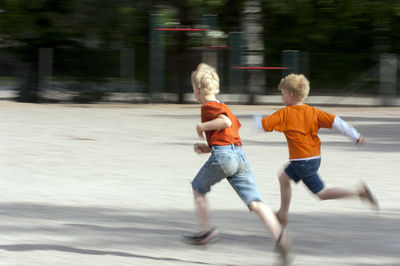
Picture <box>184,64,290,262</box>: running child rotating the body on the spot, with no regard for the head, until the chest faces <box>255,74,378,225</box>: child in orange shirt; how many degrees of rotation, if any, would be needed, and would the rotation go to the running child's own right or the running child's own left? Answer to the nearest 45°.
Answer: approximately 90° to the running child's own right

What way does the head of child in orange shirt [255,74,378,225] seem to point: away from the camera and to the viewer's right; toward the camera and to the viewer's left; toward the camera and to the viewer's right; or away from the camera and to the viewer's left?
away from the camera and to the viewer's left

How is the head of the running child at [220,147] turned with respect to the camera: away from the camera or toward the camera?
away from the camera

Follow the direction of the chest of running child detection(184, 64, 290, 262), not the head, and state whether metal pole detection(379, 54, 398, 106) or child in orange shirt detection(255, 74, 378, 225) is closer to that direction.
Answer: the metal pole

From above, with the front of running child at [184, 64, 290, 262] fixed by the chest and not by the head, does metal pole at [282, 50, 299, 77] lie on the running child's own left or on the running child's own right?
on the running child's own right

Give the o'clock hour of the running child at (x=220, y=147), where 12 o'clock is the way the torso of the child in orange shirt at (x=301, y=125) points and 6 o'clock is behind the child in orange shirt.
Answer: The running child is roughly at 9 o'clock from the child in orange shirt.

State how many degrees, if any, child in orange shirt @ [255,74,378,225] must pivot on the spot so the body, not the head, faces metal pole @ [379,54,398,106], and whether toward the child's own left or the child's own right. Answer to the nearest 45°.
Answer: approximately 45° to the child's own right

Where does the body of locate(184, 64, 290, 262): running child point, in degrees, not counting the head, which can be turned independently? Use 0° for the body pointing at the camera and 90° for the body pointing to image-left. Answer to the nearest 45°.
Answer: approximately 135°

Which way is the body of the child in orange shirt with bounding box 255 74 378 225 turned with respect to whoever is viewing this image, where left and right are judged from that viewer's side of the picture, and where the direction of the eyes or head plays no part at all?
facing away from the viewer and to the left of the viewer
